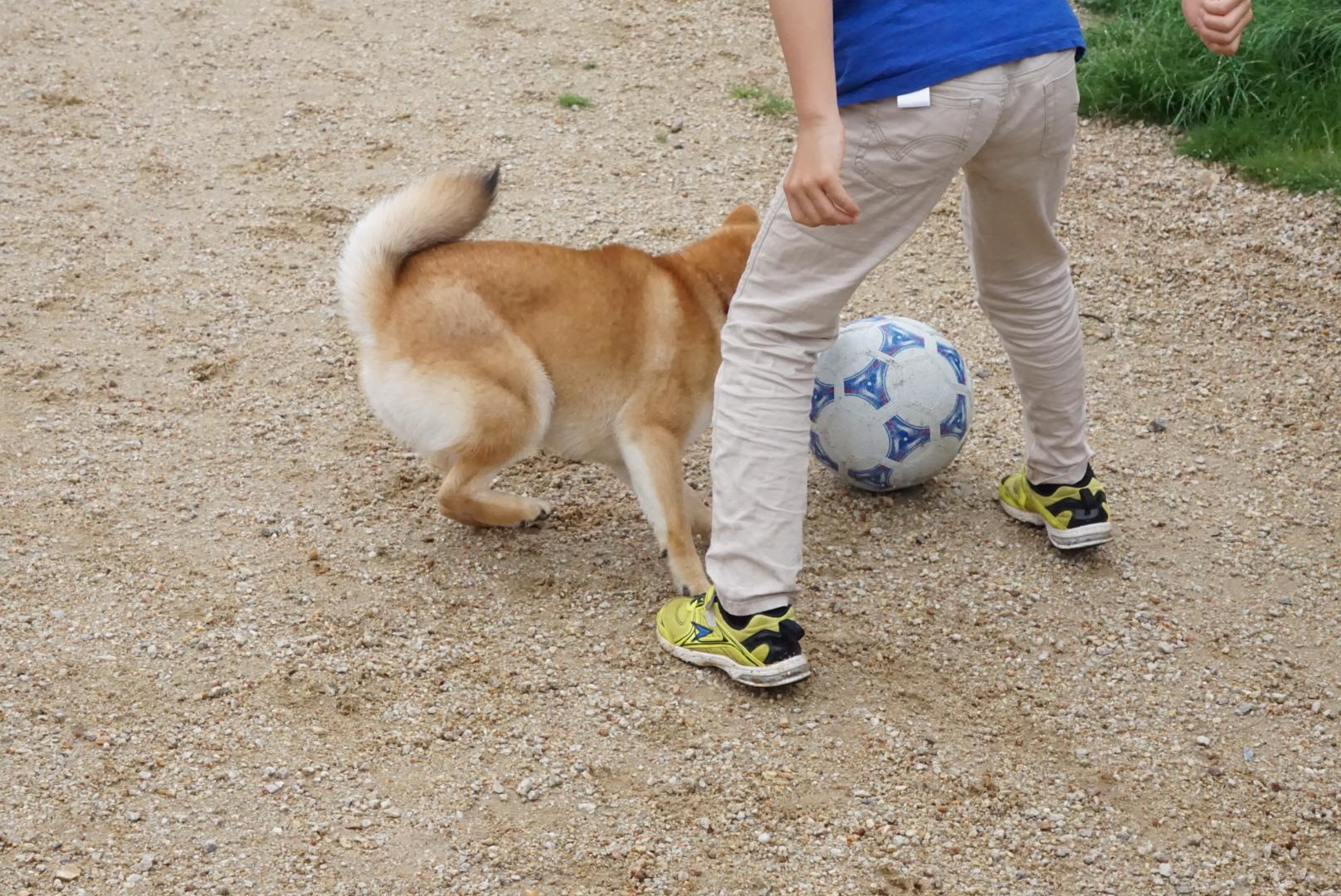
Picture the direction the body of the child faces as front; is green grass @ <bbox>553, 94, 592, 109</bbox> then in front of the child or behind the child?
in front

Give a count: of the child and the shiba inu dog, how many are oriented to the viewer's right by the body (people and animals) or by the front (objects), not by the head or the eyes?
1

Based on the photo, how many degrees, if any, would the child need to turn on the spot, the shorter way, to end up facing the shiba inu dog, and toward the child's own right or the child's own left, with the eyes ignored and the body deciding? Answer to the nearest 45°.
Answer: approximately 45° to the child's own left

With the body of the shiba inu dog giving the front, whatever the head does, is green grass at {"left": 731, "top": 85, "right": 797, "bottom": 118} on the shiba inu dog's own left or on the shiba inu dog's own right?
on the shiba inu dog's own left

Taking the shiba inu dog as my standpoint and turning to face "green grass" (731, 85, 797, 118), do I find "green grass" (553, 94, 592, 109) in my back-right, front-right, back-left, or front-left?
front-left

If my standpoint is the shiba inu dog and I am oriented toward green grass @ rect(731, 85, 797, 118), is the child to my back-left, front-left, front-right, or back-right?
back-right

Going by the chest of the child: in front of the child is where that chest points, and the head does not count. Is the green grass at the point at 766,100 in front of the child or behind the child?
in front

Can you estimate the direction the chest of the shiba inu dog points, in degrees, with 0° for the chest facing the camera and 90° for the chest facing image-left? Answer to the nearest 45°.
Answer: approximately 270°

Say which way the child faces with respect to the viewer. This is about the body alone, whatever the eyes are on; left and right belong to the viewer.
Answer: facing away from the viewer and to the left of the viewer

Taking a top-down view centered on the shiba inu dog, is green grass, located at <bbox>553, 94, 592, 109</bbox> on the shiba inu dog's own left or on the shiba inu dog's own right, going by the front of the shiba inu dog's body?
on the shiba inu dog's own left

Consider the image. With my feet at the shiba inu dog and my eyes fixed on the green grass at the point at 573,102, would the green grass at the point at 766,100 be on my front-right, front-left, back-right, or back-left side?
front-right

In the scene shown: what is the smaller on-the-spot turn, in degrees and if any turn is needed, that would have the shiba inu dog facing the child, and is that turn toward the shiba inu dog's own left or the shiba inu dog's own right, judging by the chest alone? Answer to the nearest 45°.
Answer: approximately 45° to the shiba inu dog's own right

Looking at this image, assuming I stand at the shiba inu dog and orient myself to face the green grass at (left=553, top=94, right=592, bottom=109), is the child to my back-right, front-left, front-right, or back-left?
back-right
